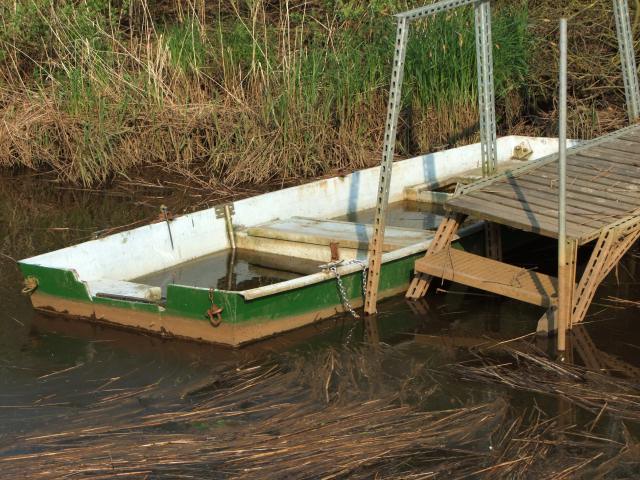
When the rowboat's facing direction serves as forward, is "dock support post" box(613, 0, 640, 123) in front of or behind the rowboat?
in front

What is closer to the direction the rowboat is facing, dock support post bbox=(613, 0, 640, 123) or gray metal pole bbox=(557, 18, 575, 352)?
the dock support post

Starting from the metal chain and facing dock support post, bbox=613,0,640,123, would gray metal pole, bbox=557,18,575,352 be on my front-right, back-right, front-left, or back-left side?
front-right

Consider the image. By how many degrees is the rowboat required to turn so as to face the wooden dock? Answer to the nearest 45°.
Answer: approximately 45° to its right
